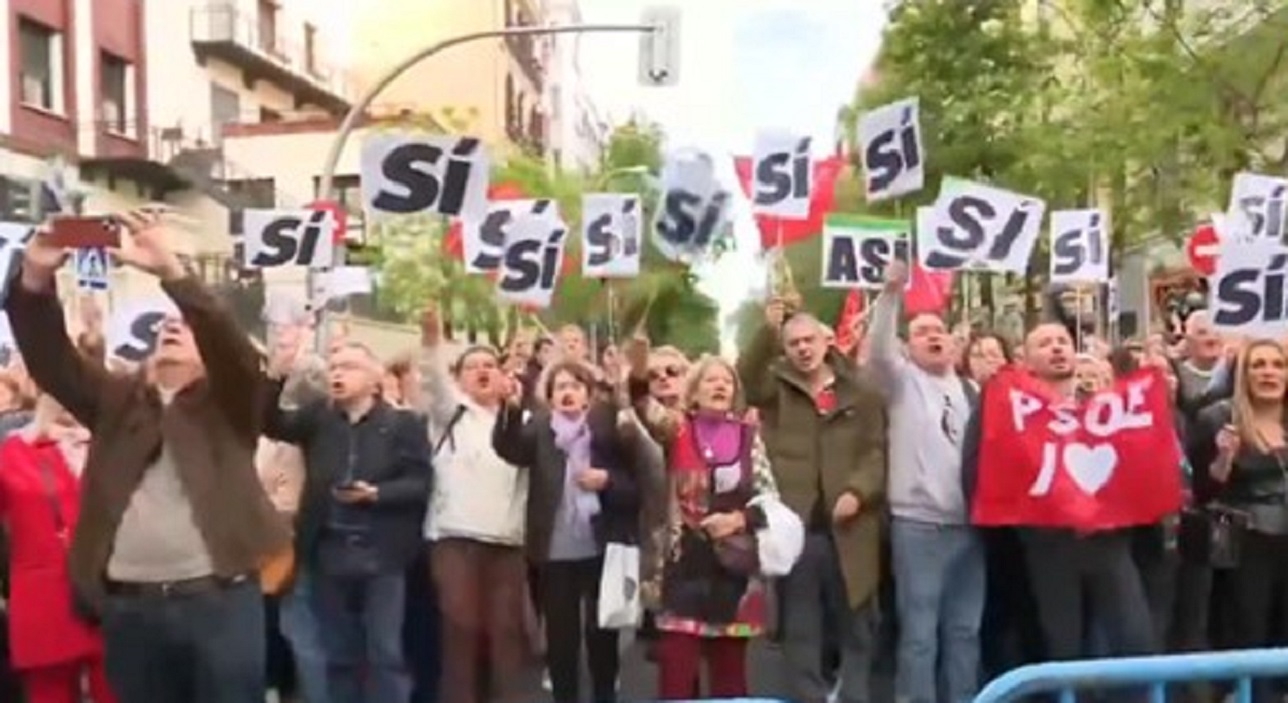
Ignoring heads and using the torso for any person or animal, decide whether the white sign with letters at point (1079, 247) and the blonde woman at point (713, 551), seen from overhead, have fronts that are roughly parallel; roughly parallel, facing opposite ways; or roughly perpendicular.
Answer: roughly parallel

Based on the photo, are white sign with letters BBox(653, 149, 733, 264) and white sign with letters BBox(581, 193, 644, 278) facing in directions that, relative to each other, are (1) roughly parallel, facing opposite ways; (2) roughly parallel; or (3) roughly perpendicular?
roughly parallel

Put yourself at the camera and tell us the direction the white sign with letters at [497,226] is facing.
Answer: facing the viewer

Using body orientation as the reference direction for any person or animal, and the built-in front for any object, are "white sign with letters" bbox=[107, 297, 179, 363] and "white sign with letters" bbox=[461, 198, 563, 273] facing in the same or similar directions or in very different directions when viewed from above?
same or similar directions

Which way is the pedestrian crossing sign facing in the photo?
toward the camera

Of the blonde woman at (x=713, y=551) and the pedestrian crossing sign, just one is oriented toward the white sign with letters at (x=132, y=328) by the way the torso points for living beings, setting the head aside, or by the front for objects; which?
the pedestrian crossing sign

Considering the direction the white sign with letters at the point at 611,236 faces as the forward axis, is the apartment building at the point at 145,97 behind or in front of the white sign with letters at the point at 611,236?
behind

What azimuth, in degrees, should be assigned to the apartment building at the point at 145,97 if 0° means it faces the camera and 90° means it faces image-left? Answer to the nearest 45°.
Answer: approximately 315°

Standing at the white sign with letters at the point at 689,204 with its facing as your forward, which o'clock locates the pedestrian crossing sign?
The pedestrian crossing sign is roughly at 3 o'clock from the white sign with letters.

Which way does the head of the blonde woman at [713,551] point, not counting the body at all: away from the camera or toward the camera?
toward the camera

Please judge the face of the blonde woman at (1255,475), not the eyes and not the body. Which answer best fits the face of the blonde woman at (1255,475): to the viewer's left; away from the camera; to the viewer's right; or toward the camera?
toward the camera

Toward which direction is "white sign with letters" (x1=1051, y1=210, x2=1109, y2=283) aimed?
toward the camera

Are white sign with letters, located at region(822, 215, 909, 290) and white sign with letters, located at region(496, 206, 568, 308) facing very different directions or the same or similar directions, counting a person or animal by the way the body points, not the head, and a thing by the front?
same or similar directions
